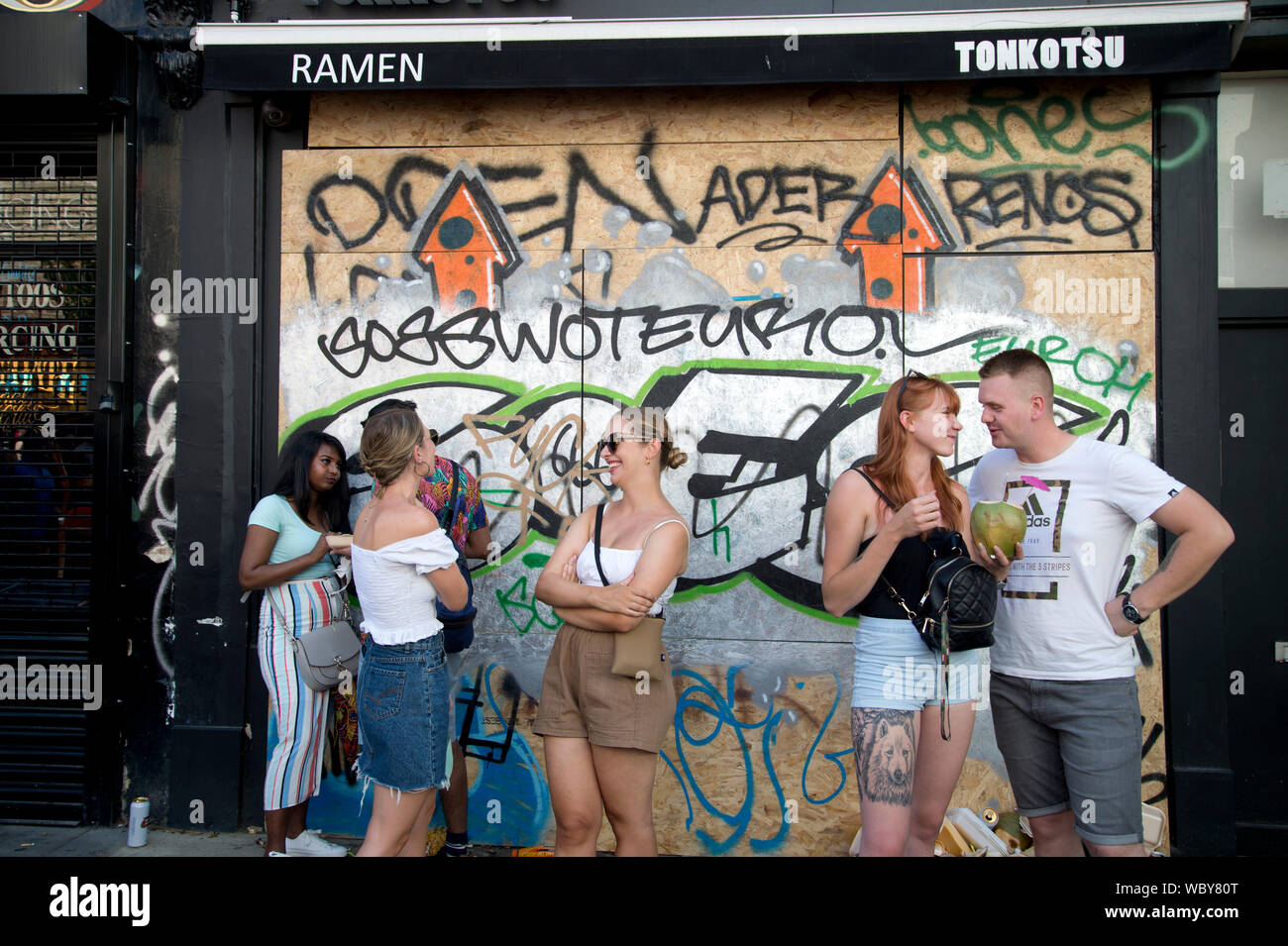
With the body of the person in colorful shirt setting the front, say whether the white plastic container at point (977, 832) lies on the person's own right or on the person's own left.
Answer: on the person's own left

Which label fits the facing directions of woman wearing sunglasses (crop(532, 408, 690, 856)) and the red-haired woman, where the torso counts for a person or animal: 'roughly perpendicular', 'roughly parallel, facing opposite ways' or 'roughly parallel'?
roughly perpendicular

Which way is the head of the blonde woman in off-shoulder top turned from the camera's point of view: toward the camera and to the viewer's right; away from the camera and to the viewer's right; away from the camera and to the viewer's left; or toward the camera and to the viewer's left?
away from the camera and to the viewer's right

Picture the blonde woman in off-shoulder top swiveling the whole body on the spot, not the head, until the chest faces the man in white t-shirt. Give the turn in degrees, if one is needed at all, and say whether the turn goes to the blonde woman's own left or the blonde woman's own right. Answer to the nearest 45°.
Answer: approximately 45° to the blonde woman's own right

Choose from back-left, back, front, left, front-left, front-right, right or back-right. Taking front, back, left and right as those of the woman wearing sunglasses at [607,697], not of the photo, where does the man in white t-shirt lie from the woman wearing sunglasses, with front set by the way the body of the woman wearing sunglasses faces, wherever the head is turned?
back-left

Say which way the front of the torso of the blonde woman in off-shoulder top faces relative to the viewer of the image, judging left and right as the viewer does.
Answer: facing away from the viewer and to the right of the viewer

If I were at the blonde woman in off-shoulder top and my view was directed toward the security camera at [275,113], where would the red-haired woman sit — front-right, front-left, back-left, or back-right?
back-right

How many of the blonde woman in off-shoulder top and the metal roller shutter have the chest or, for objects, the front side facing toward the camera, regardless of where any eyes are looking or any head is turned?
1

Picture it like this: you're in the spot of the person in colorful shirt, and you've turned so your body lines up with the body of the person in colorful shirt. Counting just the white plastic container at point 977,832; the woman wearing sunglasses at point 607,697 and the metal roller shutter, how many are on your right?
1

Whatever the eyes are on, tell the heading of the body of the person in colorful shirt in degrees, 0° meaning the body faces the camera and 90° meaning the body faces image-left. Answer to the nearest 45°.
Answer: approximately 45°

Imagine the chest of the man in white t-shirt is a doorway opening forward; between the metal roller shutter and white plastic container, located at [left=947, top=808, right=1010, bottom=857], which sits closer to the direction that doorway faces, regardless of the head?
the metal roller shutter

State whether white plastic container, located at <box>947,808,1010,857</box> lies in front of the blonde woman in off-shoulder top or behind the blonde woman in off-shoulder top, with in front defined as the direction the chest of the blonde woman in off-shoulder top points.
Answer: in front

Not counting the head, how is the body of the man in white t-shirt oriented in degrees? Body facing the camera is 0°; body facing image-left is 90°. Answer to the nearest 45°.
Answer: approximately 45°
